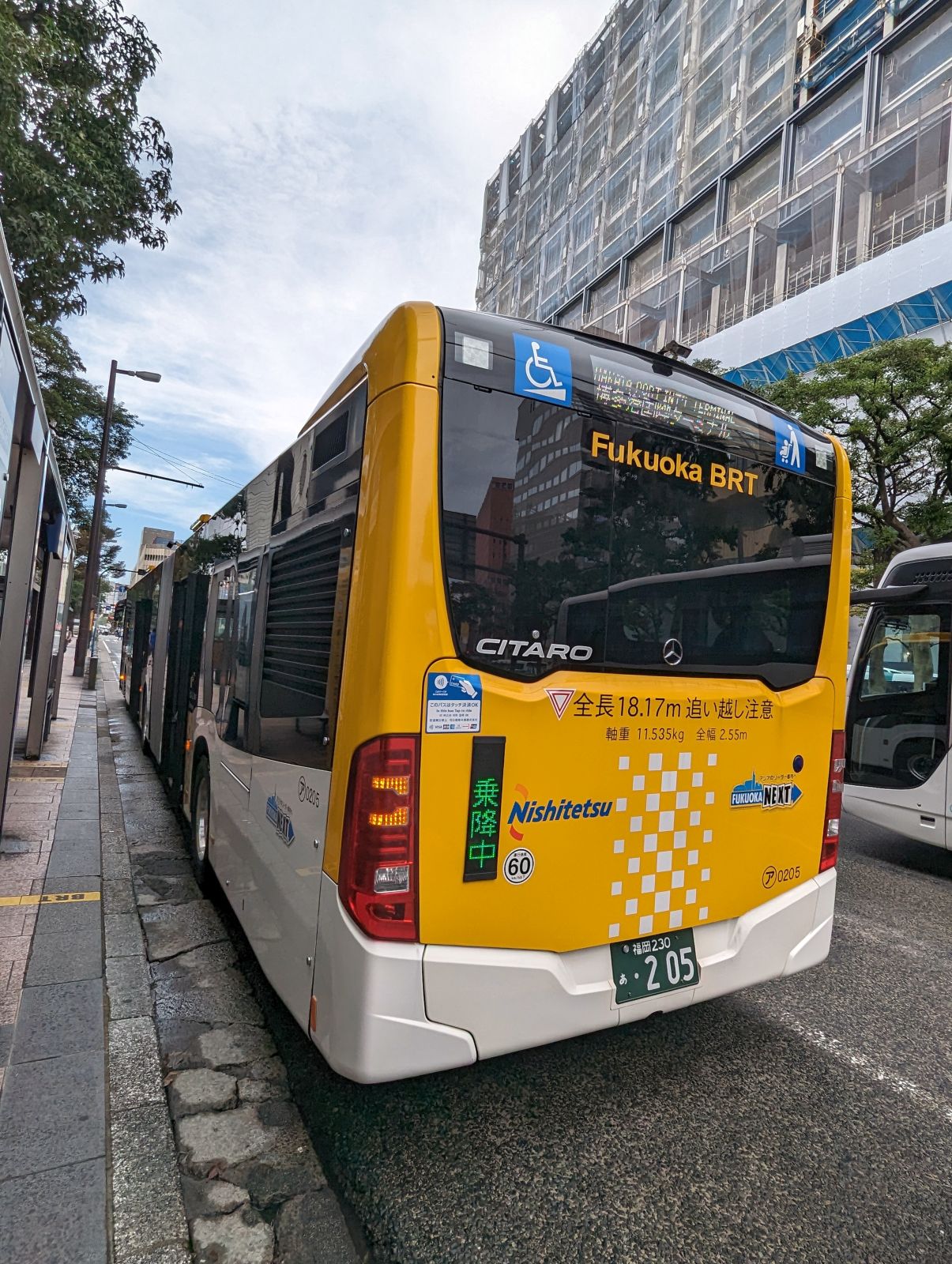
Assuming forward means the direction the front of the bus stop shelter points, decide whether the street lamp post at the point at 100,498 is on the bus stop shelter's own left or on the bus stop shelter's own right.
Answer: on the bus stop shelter's own left

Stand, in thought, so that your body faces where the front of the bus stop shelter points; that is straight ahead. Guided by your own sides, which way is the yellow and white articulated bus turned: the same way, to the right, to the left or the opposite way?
to the left

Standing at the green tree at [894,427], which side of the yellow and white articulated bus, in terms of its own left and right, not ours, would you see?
right

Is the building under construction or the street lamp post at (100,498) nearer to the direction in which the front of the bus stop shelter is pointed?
the building under construction

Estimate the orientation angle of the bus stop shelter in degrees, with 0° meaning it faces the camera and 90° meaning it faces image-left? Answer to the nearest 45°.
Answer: approximately 270°

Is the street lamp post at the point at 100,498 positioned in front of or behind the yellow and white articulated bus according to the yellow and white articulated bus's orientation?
in front

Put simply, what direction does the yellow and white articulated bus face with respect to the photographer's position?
facing away from the viewer and to the left of the viewer

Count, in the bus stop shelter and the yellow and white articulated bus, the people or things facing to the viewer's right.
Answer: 1

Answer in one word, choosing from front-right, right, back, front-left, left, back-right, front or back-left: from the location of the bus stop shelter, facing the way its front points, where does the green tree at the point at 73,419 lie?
left

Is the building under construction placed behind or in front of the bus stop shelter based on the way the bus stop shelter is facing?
in front
